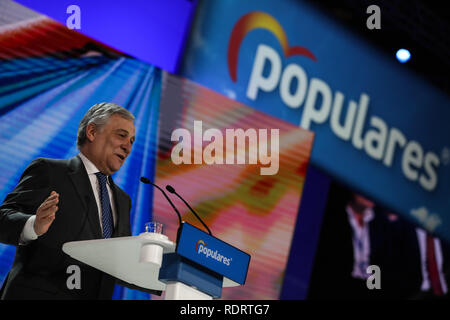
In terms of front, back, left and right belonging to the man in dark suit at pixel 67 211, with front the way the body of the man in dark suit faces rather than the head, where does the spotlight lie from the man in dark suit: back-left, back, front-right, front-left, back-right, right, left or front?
left

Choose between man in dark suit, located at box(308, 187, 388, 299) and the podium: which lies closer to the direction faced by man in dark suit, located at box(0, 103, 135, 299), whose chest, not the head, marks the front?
the podium

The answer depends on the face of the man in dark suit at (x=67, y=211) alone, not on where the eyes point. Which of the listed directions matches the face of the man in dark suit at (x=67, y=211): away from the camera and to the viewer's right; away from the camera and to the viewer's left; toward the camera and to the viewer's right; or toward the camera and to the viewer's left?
toward the camera and to the viewer's right

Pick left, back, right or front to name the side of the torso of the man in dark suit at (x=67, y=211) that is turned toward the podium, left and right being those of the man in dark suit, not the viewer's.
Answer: front

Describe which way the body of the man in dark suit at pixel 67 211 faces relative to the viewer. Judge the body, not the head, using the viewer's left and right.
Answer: facing the viewer and to the right of the viewer
